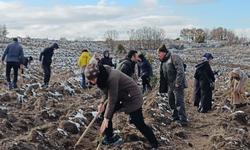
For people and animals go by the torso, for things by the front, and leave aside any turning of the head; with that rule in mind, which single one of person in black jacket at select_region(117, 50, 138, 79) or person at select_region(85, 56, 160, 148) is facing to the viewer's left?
the person

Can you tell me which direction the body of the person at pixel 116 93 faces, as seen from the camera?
to the viewer's left

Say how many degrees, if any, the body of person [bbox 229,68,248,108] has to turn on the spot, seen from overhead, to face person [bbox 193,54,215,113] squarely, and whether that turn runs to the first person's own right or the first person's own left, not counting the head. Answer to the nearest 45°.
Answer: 0° — they already face them

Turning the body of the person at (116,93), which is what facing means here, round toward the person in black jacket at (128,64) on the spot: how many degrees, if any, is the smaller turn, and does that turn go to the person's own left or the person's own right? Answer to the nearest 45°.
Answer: approximately 90° to the person's own right

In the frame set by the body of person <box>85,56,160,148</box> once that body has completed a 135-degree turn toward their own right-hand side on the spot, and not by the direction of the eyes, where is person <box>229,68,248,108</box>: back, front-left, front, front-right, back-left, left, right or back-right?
front

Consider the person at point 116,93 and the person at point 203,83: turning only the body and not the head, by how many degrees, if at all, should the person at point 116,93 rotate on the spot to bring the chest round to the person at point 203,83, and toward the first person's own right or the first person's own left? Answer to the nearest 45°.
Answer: approximately 135° to the first person's own right

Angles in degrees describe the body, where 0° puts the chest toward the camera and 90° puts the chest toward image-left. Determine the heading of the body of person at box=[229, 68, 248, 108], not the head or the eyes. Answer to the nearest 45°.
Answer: approximately 45°
